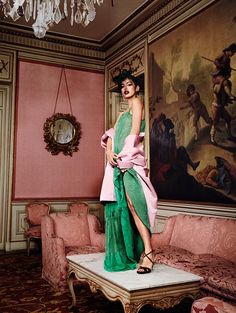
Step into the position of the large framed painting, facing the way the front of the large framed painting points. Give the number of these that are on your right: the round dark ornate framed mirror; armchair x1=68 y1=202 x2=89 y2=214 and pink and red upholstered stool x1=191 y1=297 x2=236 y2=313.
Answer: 2

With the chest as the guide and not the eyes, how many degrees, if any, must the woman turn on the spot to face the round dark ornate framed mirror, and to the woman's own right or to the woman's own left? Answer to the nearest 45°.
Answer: approximately 135° to the woman's own right

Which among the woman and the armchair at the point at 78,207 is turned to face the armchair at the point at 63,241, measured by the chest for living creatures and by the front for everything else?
the armchair at the point at 78,207

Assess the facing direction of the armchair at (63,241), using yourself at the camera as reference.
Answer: facing the viewer and to the right of the viewer

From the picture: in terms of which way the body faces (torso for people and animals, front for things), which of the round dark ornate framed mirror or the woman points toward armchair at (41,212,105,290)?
the round dark ornate framed mirror

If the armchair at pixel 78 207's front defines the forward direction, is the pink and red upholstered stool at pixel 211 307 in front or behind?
in front

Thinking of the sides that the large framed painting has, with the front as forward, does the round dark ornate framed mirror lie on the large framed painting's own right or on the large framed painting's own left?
on the large framed painting's own right

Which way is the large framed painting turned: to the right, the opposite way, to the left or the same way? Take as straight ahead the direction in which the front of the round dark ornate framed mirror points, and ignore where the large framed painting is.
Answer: to the right

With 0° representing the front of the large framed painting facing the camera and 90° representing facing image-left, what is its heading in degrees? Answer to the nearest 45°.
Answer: approximately 45°

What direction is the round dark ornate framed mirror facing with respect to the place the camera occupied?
facing the viewer

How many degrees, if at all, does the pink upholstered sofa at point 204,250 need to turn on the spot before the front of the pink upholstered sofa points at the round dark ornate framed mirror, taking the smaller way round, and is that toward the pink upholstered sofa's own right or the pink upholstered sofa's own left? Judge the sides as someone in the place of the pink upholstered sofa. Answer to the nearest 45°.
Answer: approximately 90° to the pink upholstered sofa's own right

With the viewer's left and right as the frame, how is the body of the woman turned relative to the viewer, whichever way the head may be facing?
facing the viewer and to the left of the viewer

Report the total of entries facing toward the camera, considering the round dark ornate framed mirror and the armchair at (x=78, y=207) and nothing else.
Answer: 2

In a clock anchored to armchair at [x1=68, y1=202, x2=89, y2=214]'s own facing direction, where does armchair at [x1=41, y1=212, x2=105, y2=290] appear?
armchair at [x1=41, y1=212, x2=105, y2=290] is roughly at 12 o'clock from armchair at [x1=68, y1=202, x2=89, y2=214].

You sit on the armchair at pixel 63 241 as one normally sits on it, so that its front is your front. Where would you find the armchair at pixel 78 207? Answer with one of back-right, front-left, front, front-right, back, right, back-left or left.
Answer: back-left

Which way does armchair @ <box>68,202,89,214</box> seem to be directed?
toward the camera

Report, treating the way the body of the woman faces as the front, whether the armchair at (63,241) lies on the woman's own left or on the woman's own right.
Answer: on the woman's own right

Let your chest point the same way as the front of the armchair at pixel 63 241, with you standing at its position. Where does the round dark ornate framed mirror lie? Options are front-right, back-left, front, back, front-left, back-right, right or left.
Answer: back-left
